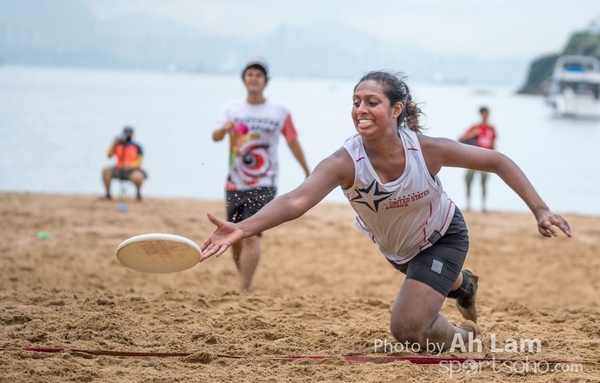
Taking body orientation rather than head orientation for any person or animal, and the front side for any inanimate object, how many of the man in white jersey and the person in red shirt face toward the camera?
2

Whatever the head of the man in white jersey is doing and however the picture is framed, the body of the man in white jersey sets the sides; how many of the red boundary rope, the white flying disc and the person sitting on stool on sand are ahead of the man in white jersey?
2

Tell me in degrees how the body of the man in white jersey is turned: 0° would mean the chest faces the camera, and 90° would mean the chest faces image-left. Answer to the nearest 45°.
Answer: approximately 0°

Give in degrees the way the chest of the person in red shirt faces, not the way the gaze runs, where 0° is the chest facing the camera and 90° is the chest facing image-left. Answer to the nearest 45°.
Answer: approximately 0°
